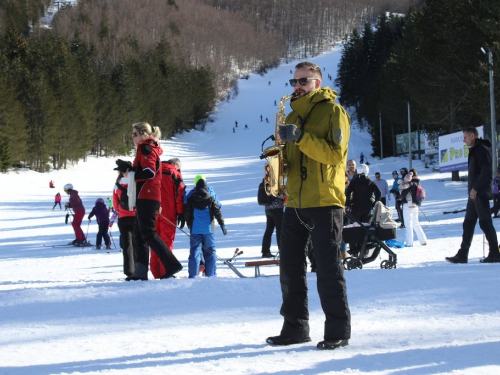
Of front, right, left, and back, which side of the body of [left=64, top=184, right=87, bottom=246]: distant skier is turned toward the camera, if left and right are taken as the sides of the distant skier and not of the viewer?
left

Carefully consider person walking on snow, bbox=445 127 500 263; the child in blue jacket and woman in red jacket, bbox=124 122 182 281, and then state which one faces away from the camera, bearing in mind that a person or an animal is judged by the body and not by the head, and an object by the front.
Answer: the child in blue jacket

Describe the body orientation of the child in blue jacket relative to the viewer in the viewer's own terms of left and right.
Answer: facing away from the viewer

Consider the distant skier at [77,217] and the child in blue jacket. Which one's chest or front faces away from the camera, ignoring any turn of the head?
the child in blue jacket

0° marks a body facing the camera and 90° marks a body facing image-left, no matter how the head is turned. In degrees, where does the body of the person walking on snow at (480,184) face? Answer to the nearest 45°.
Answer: approximately 90°

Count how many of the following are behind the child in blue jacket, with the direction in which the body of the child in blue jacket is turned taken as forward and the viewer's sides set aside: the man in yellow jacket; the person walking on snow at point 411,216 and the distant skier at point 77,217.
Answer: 1
